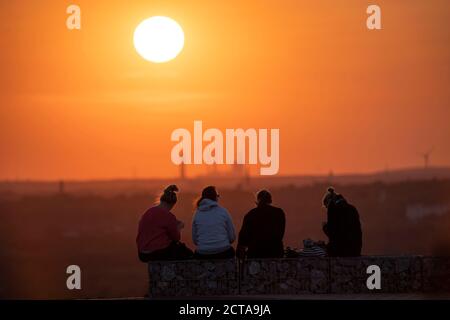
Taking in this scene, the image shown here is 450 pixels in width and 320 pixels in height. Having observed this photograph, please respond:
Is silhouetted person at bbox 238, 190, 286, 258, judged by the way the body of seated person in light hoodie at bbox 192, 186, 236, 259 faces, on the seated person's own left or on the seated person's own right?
on the seated person's own right

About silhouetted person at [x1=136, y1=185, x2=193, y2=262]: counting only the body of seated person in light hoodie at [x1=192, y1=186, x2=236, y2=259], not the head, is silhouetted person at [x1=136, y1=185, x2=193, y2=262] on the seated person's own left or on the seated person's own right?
on the seated person's own left

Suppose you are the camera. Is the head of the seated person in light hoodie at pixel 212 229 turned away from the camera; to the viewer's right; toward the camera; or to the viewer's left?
away from the camera

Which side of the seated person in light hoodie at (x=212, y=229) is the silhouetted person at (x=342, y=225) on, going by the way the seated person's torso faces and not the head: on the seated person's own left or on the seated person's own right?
on the seated person's own right

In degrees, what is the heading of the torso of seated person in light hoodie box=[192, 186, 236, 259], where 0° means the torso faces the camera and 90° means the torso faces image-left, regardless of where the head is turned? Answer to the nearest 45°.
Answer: approximately 180°

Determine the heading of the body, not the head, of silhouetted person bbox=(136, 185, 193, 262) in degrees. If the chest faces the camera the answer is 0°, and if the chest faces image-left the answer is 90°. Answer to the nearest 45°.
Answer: approximately 225°

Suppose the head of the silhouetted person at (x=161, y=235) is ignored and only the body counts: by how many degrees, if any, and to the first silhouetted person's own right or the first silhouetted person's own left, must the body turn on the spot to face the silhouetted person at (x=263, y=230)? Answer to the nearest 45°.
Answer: approximately 45° to the first silhouetted person's own right
